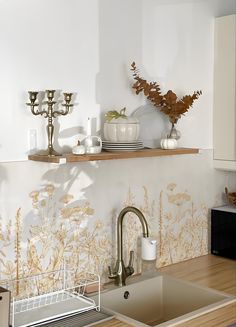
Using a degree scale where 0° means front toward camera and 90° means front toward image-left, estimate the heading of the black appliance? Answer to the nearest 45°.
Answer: approximately 45°

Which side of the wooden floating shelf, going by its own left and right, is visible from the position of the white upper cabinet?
left

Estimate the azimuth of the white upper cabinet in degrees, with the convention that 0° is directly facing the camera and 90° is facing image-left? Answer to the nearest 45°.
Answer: approximately 45°
